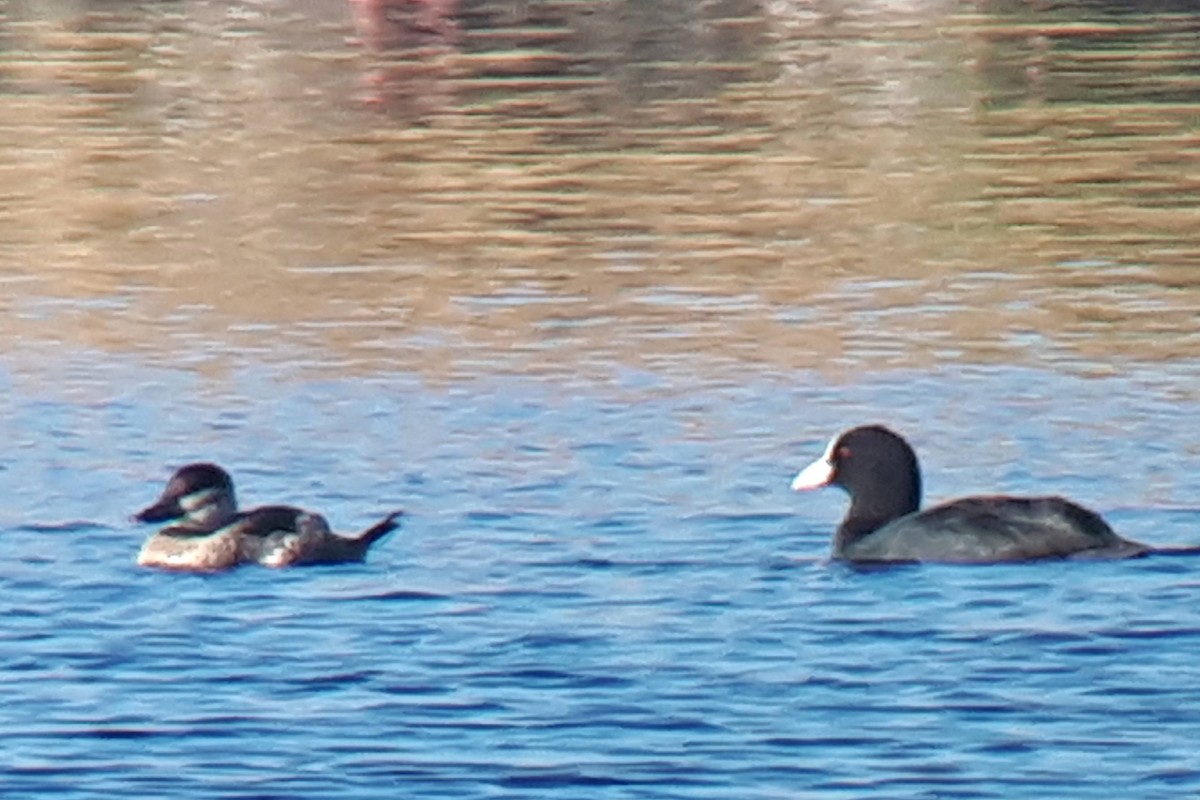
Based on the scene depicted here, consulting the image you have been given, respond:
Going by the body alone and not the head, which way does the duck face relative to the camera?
to the viewer's left

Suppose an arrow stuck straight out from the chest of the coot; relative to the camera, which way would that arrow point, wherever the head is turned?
to the viewer's left

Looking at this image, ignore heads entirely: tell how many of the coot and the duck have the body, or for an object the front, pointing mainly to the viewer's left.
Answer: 2

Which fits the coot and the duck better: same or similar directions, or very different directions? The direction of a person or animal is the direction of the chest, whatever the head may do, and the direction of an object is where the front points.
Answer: same or similar directions

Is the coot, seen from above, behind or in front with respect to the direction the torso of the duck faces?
behind

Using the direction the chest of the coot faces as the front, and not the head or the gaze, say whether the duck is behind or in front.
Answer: in front
